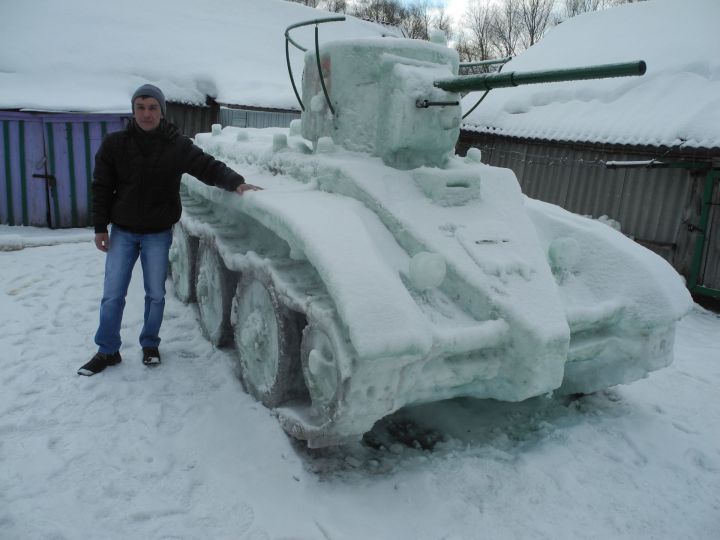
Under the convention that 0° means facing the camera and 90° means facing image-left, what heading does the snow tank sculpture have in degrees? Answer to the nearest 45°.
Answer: approximately 315°

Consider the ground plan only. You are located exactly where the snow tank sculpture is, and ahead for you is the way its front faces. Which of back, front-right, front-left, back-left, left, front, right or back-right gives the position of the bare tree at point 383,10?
back-left

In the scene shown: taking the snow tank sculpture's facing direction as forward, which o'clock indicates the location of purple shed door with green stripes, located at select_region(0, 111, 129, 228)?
The purple shed door with green stripes is roughly at 6 o'clock from the snow tank sculpture.

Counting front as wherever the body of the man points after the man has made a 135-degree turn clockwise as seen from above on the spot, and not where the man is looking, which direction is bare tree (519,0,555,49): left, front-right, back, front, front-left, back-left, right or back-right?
right

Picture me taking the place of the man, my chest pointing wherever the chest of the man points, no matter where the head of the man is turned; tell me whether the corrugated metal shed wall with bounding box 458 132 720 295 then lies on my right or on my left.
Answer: on my left

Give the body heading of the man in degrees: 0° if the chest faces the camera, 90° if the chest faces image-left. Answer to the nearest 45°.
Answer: approximately 0°

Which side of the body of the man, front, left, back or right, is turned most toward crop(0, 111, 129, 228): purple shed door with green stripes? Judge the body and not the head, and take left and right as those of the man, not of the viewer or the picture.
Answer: back

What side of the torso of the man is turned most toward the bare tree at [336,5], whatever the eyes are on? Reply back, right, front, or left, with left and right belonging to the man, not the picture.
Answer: back

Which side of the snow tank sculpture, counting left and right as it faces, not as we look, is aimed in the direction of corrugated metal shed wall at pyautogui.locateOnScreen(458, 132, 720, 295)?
left

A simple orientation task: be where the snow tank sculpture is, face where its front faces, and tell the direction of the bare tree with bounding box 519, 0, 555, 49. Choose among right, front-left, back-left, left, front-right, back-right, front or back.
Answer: back-left
